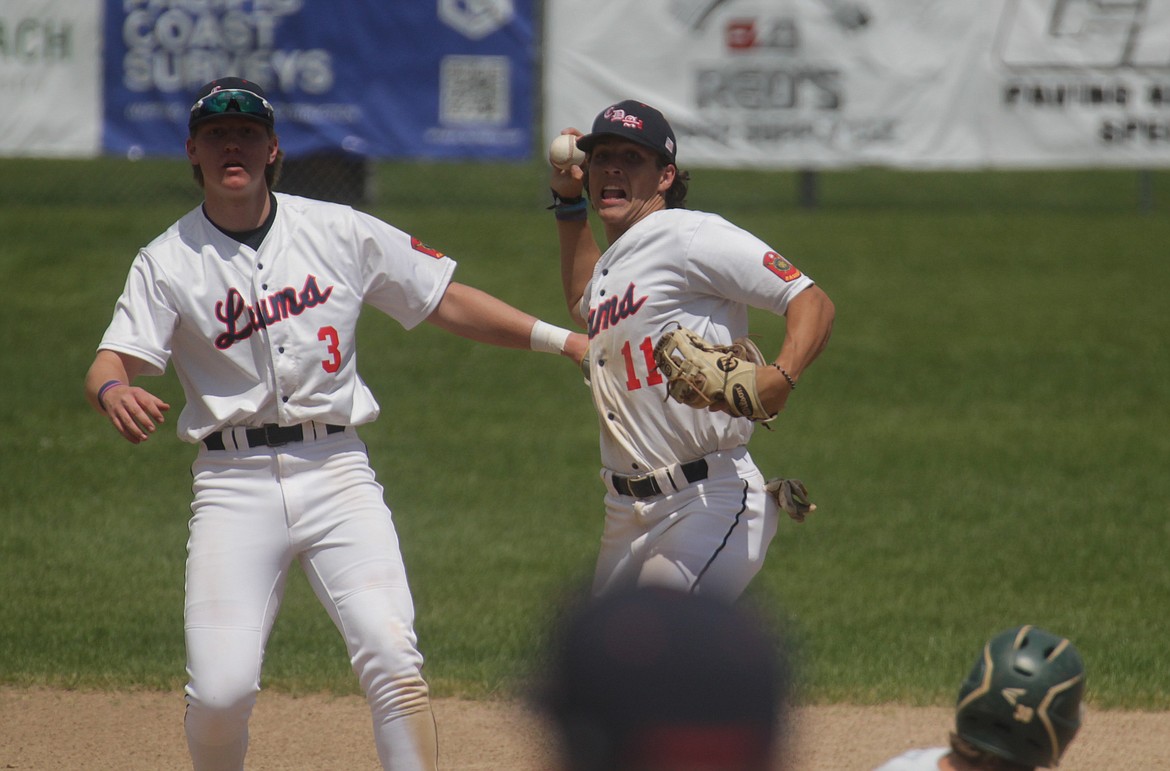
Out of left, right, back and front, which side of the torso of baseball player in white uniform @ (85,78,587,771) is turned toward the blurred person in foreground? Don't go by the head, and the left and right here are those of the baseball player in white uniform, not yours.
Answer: front

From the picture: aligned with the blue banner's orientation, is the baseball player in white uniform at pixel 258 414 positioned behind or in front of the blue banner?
in front

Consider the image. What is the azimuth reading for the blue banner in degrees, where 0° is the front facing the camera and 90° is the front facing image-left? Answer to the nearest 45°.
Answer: approximately 0°

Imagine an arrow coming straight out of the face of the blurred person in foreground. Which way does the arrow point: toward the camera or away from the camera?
away from the camera

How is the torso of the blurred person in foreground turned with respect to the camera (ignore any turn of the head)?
away from the camera

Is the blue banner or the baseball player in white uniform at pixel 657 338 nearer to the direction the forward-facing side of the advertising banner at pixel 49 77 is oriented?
the baseball player in white uniform

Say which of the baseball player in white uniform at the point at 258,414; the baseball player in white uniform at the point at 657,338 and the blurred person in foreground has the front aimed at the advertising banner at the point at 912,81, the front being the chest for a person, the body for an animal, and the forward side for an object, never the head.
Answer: the blurred person in foreground

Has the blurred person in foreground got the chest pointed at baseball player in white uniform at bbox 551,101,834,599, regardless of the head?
yes

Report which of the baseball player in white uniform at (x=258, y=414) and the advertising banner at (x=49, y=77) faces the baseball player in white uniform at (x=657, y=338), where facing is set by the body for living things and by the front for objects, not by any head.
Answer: the advertising banner

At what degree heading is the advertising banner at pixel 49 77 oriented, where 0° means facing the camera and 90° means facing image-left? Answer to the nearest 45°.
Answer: approximately 0°
